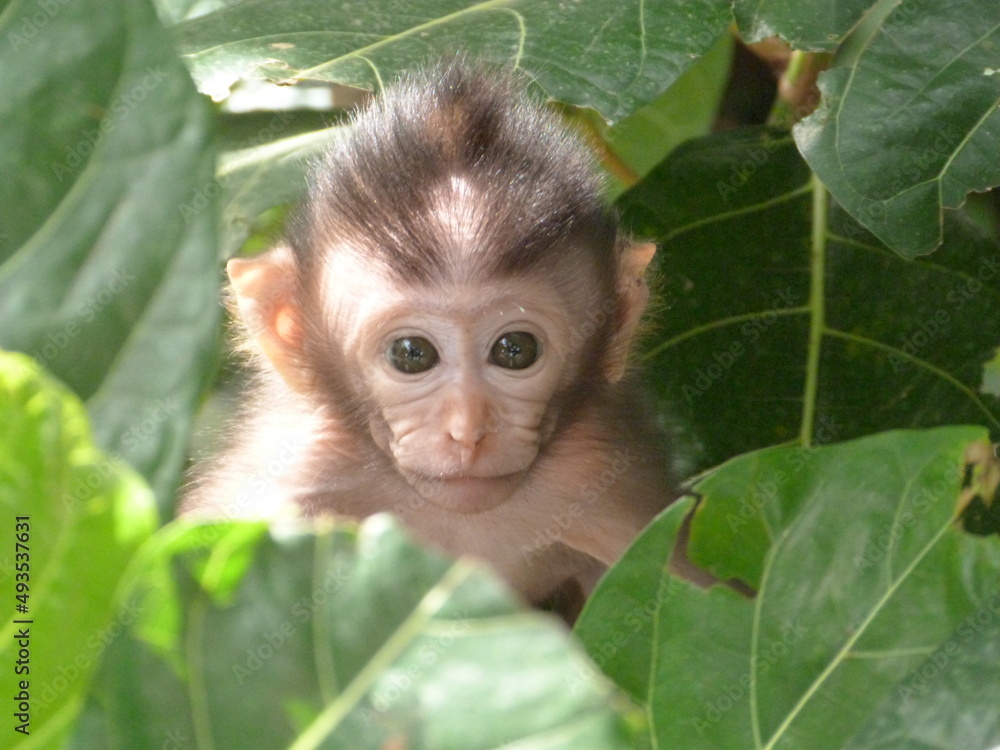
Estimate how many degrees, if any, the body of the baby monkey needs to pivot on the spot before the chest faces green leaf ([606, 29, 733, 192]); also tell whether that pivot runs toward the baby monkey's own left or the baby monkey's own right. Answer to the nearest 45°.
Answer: approximately 135° to the baby monkey's own left

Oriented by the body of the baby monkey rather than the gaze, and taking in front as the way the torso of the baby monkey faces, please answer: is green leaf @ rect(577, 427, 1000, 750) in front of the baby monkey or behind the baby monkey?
in front

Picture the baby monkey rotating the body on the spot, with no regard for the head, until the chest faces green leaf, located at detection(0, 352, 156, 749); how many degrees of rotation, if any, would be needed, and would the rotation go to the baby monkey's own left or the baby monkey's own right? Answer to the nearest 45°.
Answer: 0° — it already faces it

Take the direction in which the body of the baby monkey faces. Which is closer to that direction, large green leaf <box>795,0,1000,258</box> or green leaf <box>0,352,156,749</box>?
the green leaf

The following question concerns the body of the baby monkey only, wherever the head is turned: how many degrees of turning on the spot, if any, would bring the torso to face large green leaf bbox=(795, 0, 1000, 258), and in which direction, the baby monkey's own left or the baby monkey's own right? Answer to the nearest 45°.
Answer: approximately 45° to the baby monkey's own left

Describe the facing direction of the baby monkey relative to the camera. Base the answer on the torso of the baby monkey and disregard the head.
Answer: toward the camera

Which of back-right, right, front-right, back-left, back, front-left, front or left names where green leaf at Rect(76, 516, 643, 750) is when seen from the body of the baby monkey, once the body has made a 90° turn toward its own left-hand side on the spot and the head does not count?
right

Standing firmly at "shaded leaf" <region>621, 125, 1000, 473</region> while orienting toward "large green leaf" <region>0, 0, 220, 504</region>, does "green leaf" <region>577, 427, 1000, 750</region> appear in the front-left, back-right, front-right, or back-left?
front-left

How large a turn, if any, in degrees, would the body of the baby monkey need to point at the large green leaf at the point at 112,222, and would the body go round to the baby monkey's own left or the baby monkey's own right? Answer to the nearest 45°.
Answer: approximately 90° to the baby monkey's own right
